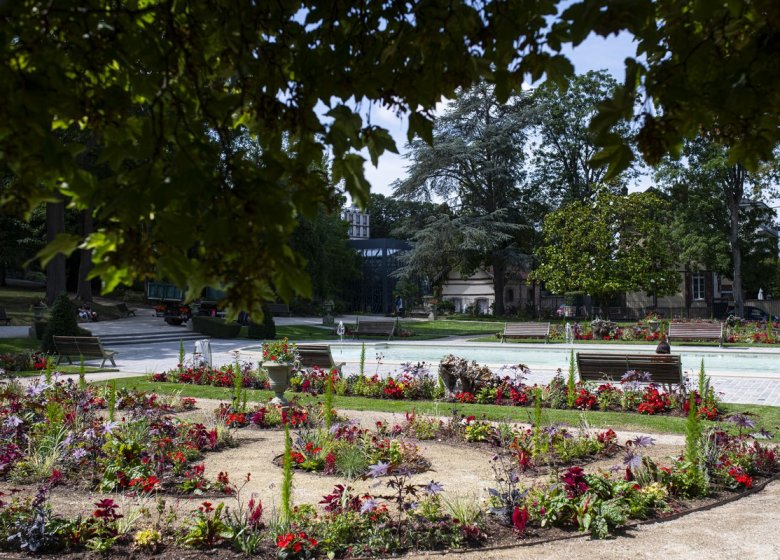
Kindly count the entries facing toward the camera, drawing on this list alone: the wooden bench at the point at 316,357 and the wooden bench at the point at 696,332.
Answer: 1

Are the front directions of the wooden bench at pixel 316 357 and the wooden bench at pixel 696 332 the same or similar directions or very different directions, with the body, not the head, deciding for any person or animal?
very different directions

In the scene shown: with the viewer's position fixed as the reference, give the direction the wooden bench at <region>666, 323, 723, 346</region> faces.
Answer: facing the viewer

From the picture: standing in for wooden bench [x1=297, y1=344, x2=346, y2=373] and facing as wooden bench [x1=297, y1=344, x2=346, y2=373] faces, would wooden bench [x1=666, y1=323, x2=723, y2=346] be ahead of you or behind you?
ahead

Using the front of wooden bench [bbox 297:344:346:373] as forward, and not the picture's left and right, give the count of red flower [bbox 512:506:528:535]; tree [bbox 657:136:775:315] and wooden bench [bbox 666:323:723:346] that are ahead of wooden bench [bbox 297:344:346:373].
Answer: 2

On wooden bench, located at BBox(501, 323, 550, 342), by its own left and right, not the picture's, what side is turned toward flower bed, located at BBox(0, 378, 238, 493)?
front

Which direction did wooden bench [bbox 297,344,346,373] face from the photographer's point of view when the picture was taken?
facing away from the viewer and to the right of the viewer

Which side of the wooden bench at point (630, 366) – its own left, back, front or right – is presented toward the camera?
back

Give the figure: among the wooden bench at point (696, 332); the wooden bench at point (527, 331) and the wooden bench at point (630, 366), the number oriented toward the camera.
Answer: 2

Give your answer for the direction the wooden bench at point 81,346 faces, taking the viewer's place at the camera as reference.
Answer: facing away from the viewer and to the right of the viewer

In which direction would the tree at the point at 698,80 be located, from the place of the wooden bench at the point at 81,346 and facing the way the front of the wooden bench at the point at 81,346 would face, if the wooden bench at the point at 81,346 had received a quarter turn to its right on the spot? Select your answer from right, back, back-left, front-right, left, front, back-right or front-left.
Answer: front-right

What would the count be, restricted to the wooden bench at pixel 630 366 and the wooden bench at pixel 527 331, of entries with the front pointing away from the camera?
1

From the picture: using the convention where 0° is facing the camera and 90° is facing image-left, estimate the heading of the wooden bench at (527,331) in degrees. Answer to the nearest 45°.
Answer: approximately 0°

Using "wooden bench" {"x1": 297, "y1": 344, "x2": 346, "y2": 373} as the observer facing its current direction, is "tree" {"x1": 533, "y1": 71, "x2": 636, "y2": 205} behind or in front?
in front

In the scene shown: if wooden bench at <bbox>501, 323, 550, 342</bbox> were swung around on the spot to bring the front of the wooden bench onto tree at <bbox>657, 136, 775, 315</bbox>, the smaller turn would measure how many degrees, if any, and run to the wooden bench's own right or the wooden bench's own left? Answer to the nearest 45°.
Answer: approximately 135° to the wooden bench's own left

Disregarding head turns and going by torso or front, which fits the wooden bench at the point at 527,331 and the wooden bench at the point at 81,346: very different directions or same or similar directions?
very different directions

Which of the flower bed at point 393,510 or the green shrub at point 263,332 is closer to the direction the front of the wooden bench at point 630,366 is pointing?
the green shrub
